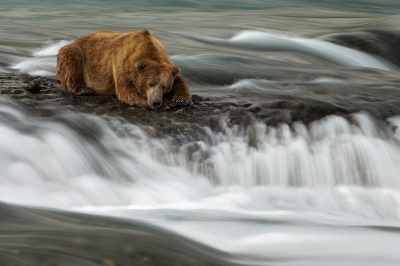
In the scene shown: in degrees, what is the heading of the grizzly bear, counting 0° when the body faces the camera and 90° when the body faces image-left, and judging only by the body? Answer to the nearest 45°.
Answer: approximately 315°

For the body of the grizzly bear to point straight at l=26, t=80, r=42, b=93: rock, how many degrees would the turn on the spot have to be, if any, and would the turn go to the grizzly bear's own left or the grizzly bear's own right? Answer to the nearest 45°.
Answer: approximately 135° to the grizzly bear's own right
